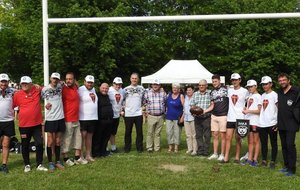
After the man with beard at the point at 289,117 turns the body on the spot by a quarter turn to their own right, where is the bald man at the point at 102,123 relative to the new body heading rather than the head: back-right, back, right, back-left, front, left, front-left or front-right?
front-left

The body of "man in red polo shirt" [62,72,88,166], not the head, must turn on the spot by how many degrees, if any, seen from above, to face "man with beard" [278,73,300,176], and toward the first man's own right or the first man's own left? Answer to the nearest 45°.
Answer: approximately 45° to the first man's own left

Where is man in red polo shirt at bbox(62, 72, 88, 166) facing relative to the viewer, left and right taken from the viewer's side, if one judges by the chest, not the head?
facing the viewer and to the right of the viewer

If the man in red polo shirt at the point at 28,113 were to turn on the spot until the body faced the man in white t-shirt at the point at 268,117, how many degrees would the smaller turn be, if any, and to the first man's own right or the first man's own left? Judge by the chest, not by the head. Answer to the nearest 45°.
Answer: approximately 90° to the first man's own left

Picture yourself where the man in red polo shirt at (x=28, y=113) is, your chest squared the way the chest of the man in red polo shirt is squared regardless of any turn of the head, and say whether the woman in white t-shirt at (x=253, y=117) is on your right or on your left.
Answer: on your left

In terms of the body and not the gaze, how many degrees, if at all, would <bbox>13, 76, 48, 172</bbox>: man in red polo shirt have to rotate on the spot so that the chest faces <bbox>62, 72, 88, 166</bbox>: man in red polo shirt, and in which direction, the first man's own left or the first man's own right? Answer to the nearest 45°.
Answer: approximately 90° to the first man's own left

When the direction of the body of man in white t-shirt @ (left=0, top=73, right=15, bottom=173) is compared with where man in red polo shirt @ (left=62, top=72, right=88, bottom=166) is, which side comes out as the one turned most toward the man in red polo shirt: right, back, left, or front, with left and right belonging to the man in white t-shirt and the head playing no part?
left

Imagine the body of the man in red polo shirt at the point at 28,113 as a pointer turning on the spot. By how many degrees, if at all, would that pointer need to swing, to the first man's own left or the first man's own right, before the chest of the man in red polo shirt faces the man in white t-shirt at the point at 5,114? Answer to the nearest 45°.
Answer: approximately 135° to the first man's own right

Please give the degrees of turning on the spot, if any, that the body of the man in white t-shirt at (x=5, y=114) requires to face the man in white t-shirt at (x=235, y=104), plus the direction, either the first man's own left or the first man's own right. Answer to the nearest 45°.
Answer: approximately 90° to the first man's own left

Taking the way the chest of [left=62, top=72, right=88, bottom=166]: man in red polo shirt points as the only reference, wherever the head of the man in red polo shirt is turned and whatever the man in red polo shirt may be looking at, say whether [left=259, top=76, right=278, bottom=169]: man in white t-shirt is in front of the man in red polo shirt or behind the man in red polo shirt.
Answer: in front
